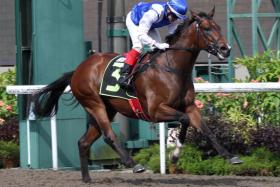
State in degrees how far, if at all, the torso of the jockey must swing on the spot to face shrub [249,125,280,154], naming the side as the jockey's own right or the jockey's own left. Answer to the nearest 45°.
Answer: approximately 45° to the jockey's own left

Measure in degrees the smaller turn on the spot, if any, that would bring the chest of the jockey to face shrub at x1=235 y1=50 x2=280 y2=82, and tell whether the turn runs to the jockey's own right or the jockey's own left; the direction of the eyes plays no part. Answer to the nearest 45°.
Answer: approximately 45° to the jockey's own left

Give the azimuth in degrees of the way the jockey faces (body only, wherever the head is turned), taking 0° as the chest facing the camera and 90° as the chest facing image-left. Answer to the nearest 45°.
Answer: approximately 270°

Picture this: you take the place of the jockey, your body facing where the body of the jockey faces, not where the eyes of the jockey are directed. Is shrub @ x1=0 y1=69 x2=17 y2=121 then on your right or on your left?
on your left
